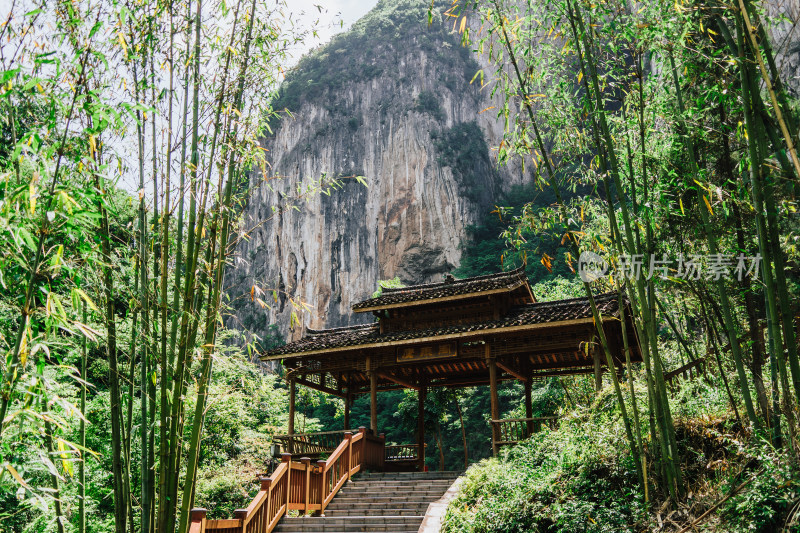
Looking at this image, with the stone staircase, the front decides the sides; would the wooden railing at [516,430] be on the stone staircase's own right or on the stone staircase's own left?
on the stone staircase's own left

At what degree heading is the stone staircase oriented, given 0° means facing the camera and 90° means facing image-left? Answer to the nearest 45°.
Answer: approximately 0°

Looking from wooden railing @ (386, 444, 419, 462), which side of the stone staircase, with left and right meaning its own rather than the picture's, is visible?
back
